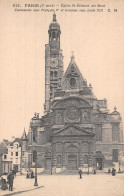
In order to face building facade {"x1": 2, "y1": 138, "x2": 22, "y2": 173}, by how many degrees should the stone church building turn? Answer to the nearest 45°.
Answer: approximately 90° to its right

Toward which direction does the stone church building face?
toward the camera
